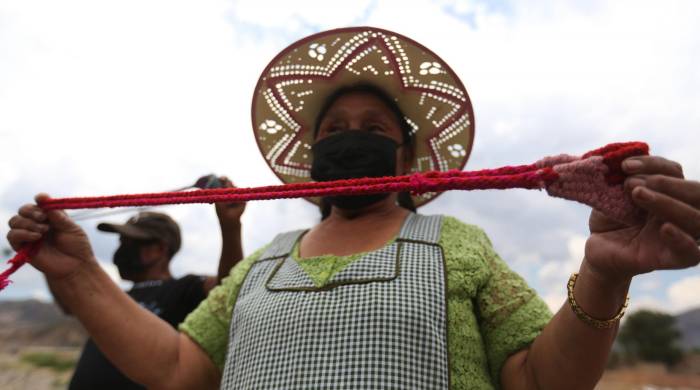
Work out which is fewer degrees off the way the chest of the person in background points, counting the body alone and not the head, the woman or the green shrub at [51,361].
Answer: the woman

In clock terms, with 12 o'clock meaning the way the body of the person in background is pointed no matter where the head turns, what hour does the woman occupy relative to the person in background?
The woman is roughly at 10 o'clock from the person in background.

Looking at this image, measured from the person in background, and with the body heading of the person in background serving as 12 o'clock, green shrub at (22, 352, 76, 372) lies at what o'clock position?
The green shrub is roughly at 4 o'clock from the person in background.

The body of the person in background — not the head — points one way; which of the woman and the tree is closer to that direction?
the woman

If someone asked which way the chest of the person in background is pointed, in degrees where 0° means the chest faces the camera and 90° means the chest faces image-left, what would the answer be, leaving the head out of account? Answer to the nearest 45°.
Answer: approximately 45°
